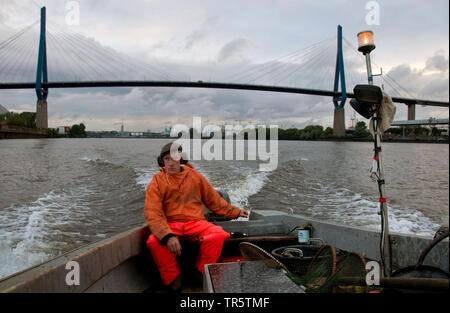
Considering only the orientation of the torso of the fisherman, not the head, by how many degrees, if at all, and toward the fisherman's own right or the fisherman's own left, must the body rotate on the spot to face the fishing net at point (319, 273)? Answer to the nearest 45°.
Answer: approximately 45° to the fisherman's own left

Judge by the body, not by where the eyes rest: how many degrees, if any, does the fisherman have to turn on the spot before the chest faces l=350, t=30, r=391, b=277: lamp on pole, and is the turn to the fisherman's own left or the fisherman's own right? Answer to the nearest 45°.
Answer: approximately 45° to the fisherman's own left

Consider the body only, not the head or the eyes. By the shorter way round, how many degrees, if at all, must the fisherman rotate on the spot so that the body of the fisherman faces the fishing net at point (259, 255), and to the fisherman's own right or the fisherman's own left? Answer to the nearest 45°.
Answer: approximately 45° to the fisherman's own left

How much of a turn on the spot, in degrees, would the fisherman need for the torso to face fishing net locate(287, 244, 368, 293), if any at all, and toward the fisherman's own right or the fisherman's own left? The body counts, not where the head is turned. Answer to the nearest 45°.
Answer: approximately 45° to the fisherman's own left

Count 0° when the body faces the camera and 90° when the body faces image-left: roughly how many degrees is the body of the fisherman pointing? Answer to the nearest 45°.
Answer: approximately 0°
